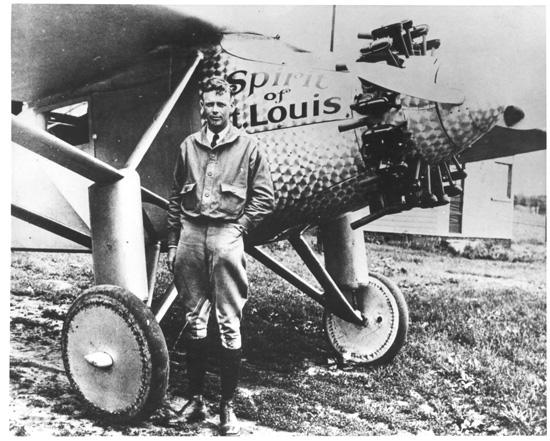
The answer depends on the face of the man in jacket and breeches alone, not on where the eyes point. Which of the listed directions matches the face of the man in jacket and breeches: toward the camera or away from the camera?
toward the camera

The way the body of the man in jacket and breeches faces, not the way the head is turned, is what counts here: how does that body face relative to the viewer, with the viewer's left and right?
facing the viewer
